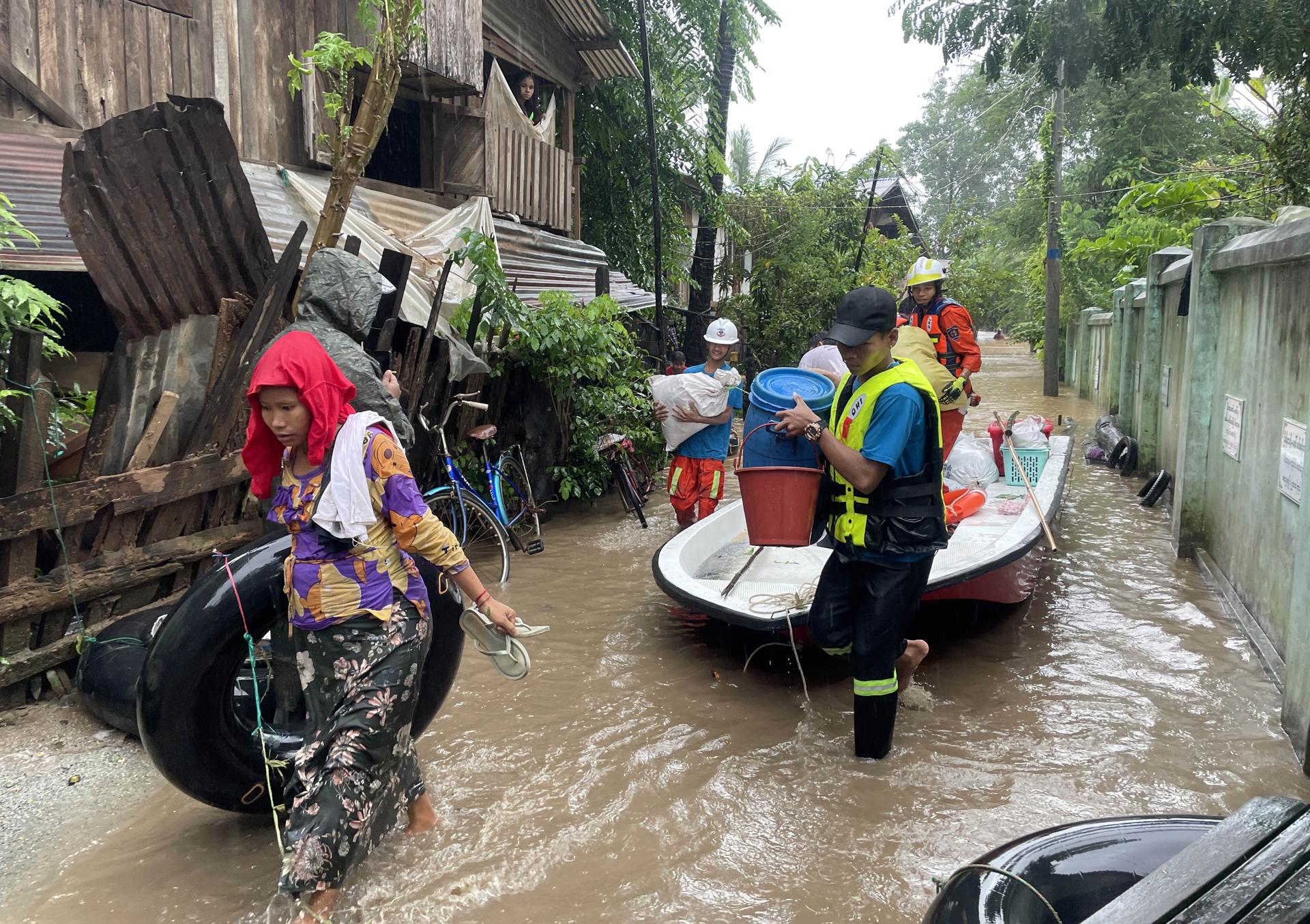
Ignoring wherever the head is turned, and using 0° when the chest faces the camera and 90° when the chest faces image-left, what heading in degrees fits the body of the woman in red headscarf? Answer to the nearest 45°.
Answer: approximately 45°

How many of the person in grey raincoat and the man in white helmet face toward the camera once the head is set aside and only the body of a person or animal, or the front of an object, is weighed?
1

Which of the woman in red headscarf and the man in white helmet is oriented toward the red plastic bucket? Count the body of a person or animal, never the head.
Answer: the man in white helmet

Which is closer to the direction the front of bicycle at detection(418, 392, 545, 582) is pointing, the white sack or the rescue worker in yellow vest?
the rescue worker in yellow vest

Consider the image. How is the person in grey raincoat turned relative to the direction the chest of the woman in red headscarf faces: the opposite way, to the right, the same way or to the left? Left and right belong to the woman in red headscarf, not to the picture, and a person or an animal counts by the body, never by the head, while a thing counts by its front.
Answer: the opposite way

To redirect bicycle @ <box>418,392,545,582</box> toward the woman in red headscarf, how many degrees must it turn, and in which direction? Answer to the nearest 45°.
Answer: approximately 45° to its left

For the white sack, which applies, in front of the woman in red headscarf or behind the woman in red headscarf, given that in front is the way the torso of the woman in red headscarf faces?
behind

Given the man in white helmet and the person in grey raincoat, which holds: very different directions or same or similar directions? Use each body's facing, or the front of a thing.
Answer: very different directions

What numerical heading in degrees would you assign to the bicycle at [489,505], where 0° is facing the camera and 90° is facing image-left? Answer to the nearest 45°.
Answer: approximately 45°

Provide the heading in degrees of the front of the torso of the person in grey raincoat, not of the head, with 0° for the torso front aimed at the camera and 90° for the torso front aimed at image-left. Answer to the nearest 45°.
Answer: approximately 225°
